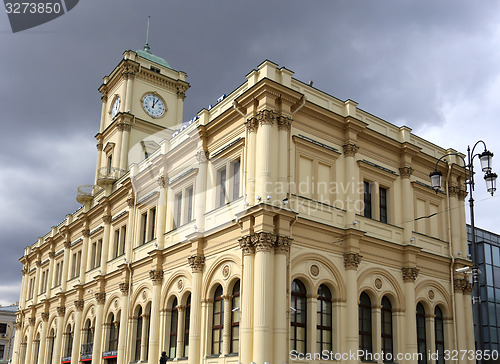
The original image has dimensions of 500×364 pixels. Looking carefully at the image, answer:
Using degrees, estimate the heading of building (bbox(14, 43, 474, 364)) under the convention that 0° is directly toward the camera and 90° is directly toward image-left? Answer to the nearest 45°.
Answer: approximately 45°

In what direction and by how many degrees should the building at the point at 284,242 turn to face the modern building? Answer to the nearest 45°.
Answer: approximately 180°
